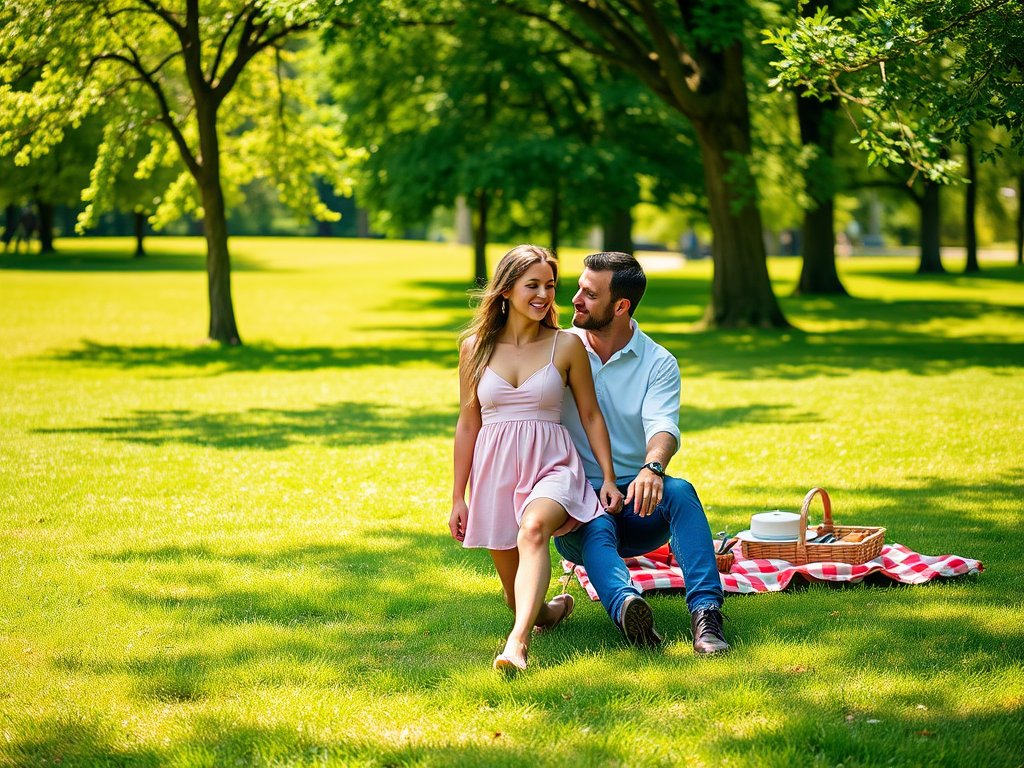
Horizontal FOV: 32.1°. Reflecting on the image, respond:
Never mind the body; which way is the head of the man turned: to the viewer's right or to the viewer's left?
to the viewer's left

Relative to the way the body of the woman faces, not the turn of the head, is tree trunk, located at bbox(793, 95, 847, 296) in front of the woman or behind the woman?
behind

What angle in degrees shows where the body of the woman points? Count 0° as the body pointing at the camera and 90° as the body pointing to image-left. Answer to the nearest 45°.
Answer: approximately 0°

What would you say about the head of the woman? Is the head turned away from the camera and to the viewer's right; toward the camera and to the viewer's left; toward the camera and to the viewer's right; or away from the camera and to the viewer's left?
toward the camera and to the viewer's right

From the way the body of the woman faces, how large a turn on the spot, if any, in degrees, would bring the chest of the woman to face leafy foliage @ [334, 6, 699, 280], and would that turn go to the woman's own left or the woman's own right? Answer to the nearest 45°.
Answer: approximately 180°

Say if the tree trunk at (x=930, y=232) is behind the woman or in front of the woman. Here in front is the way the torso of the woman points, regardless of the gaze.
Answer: behind
